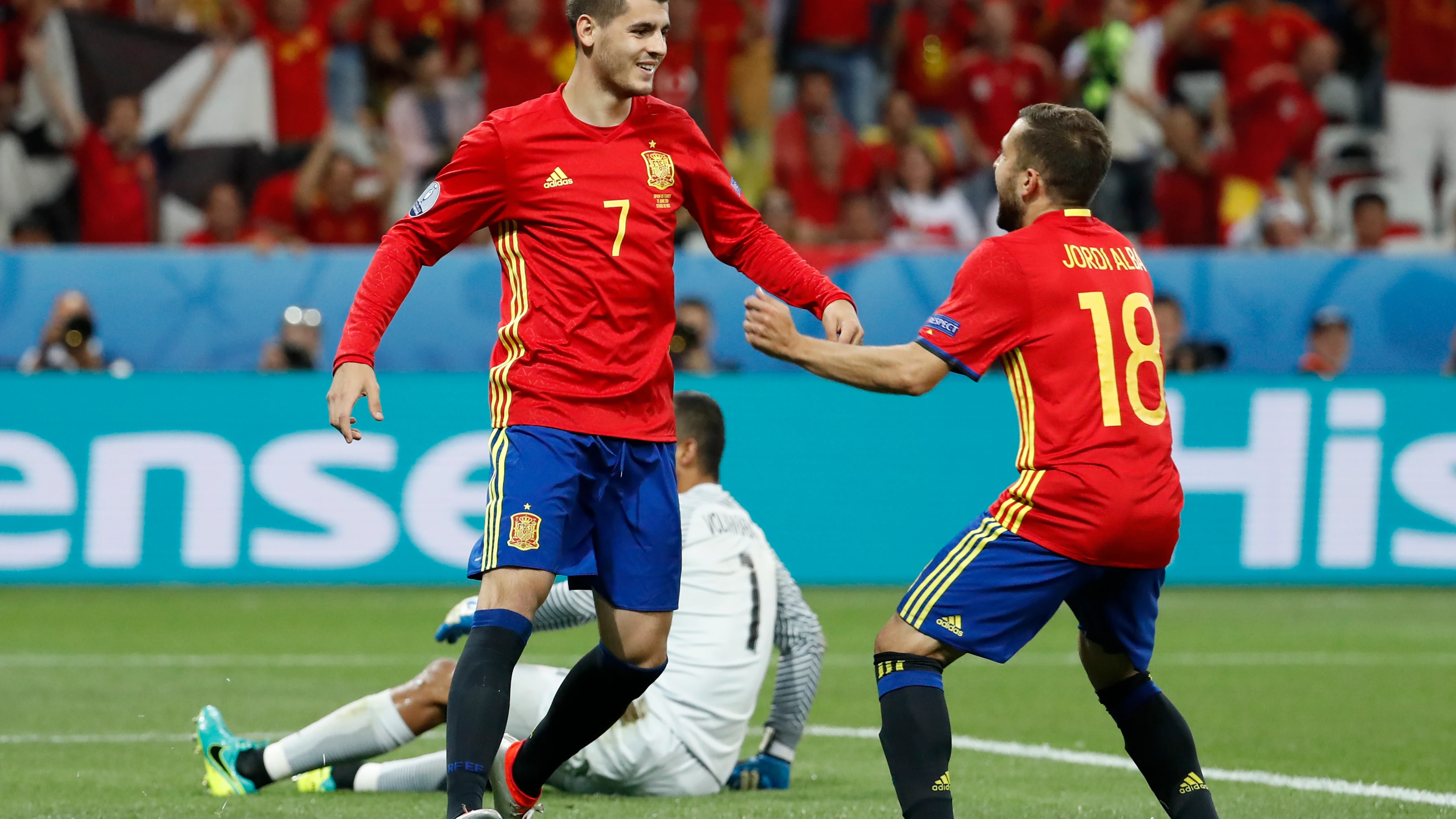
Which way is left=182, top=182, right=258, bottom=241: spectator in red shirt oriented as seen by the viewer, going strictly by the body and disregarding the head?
toward the camera

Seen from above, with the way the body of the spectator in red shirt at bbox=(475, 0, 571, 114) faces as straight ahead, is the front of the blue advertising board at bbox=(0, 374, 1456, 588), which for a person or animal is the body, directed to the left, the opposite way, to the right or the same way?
the same way

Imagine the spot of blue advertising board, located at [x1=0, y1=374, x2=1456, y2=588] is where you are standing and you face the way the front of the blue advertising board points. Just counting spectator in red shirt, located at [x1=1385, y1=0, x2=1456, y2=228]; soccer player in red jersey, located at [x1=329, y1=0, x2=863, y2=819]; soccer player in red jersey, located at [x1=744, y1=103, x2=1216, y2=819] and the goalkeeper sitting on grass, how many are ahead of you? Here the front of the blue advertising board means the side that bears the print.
3

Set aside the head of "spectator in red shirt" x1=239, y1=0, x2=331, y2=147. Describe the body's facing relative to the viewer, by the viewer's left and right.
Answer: facing the viewer

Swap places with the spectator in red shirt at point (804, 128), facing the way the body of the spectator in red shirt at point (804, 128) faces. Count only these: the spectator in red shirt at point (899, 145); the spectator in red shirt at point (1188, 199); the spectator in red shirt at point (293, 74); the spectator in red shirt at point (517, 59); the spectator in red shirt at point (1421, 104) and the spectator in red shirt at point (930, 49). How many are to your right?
2

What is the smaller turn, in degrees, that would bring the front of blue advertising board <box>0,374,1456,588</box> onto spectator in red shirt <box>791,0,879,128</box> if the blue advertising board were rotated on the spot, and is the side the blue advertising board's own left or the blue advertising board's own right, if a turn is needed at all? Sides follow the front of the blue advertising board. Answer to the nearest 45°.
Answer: approximately 180°

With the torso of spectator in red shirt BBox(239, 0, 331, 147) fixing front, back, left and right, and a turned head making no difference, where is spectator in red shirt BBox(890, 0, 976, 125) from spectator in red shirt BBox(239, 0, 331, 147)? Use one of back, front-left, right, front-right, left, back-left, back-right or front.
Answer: left

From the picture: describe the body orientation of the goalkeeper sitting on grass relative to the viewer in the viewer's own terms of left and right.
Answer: facing away from the viewer and to the left of the viewer

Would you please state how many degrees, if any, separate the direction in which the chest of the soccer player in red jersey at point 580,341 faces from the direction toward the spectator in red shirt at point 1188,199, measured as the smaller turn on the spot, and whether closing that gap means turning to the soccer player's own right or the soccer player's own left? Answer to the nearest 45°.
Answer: approximately 90° to the soccer player's own left

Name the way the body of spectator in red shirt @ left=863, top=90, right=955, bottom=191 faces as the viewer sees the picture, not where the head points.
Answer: toward the camera

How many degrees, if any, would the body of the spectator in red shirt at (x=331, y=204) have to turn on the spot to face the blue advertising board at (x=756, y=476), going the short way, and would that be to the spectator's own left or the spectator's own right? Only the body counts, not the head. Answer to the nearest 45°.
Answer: approximately 45° to the spectator's own left

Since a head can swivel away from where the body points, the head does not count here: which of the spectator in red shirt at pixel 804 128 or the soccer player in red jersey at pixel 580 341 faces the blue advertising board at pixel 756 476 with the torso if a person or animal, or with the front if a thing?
the spectator in red shirt

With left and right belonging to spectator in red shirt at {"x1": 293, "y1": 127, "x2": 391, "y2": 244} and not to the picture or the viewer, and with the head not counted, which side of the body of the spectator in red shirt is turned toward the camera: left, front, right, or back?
front

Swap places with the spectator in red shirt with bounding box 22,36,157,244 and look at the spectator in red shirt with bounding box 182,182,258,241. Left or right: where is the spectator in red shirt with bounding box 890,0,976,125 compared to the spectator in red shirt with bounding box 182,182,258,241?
left

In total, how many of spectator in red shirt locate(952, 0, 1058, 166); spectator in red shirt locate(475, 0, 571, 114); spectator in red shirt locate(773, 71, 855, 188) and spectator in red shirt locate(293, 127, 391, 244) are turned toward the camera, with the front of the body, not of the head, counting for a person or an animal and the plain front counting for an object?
4
